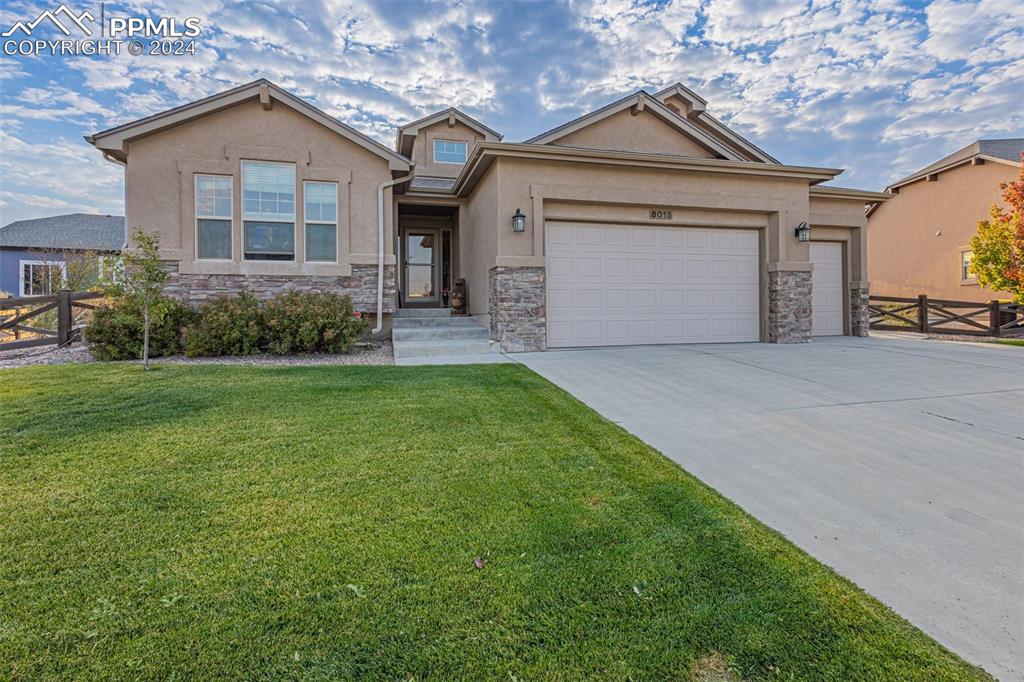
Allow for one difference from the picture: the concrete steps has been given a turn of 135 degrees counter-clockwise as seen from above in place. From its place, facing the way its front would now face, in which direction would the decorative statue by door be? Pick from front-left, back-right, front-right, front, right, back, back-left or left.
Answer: front-left

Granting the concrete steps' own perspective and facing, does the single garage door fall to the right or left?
on its left

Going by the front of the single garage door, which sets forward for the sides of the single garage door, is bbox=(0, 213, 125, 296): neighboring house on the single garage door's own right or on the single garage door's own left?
on the single garage door's own right

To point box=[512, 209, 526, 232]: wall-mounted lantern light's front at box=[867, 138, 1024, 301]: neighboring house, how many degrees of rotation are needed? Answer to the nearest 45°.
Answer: approximately 135° to its left

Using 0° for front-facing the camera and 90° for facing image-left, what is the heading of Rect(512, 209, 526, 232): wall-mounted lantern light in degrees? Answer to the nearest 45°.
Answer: approximately 0°

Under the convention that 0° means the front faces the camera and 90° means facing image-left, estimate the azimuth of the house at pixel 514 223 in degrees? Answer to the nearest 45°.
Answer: approximately 0°

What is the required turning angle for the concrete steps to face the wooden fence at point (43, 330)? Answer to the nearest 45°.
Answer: approximately 90° to its right
